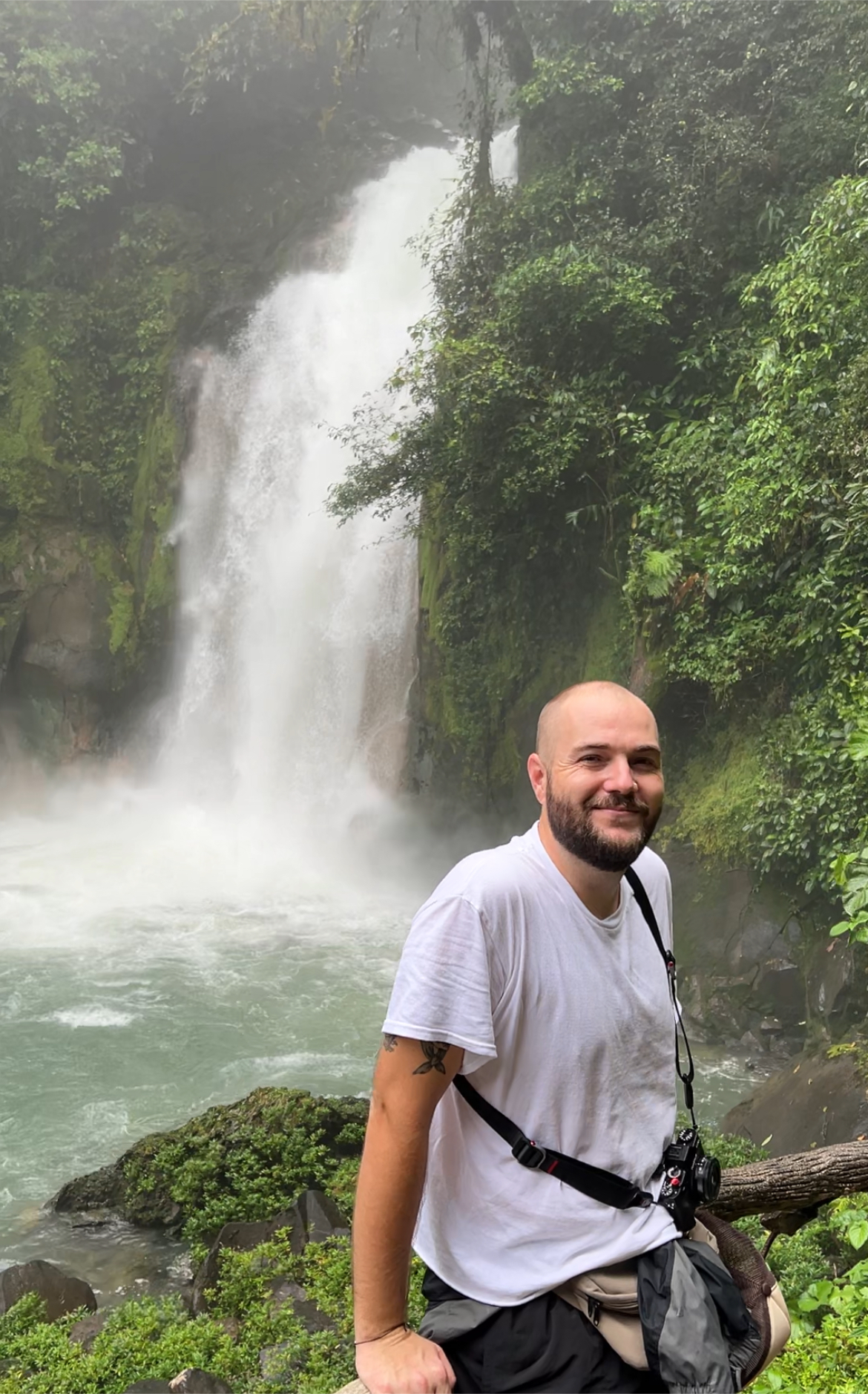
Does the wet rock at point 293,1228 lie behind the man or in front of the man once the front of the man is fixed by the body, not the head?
behind

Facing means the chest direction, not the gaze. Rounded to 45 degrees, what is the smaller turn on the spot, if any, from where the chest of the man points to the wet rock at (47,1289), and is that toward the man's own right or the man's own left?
approximately 180°

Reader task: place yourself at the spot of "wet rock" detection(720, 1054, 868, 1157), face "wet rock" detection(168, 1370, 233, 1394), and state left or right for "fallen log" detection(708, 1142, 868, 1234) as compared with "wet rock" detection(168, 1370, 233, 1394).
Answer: left

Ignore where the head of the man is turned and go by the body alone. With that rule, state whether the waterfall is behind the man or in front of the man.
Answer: behind

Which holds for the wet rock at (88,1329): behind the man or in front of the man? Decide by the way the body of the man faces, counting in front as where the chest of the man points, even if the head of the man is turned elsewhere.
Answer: behind

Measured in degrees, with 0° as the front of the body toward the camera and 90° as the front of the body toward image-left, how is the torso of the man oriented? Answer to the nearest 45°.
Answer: approximately 315°

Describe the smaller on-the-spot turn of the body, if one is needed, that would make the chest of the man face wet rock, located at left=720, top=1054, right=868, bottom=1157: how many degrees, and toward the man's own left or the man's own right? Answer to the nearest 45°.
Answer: approximately 135° to the man's own left
